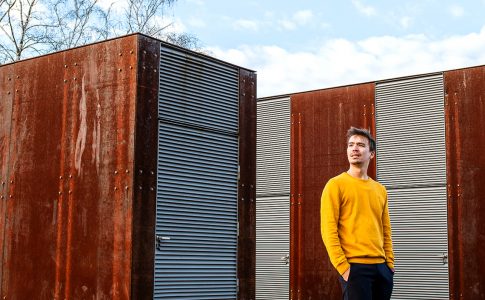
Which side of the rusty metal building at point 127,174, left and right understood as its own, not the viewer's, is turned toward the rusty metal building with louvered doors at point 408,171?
left

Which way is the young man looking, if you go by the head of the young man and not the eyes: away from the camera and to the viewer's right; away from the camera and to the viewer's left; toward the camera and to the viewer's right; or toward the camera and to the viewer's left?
toward the camera and to the viewer's left

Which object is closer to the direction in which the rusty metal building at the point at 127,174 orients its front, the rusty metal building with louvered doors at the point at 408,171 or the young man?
the young man

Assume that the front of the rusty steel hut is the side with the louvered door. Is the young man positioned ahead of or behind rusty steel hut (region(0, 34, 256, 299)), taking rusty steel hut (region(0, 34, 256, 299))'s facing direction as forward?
ahead

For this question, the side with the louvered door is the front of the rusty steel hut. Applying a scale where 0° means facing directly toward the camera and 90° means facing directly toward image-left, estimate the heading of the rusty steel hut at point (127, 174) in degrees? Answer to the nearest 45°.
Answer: approximately 315°
